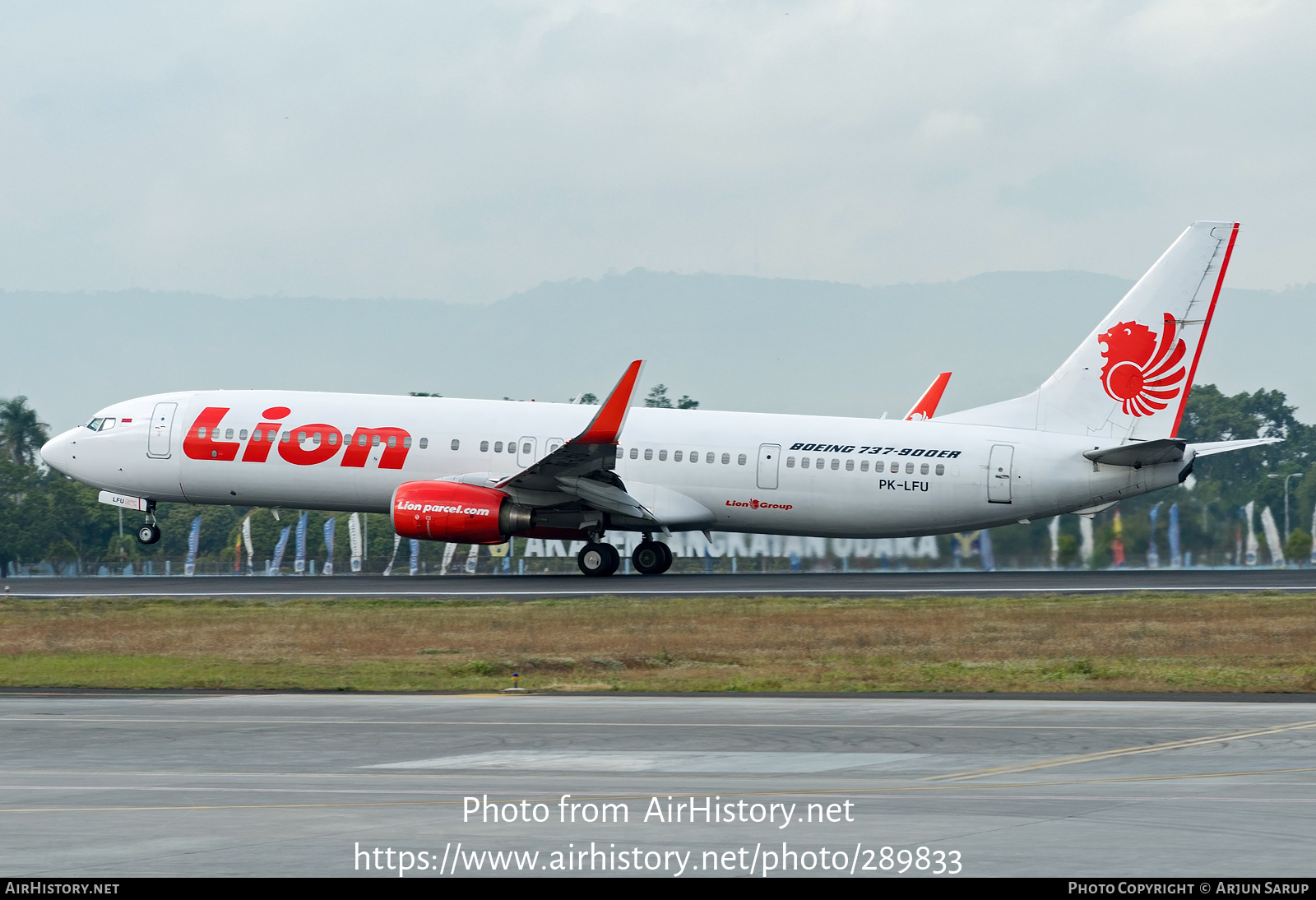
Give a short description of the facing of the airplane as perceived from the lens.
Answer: facing to the left of the viewer
